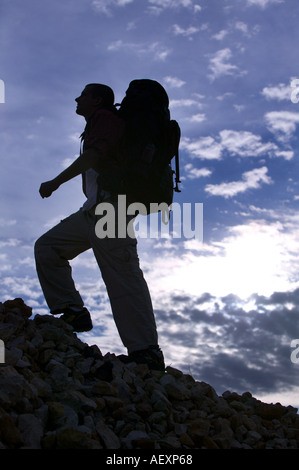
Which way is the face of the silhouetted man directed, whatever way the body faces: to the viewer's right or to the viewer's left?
to the viewer's left

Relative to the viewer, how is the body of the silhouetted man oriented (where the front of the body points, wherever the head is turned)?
to the viewer's left
